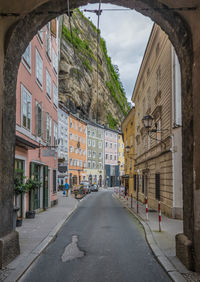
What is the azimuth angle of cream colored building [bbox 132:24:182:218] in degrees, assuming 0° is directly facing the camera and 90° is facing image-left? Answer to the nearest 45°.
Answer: approximately 90°

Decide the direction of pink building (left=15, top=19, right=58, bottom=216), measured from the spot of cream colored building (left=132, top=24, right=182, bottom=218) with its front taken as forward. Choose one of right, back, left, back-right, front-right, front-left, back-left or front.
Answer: front

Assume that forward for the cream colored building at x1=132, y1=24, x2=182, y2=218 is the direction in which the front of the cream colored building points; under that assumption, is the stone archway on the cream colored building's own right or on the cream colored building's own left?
on the cream colored building's own left

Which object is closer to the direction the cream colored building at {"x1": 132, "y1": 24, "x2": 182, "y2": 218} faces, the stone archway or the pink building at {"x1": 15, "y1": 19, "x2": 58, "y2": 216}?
the pink building
